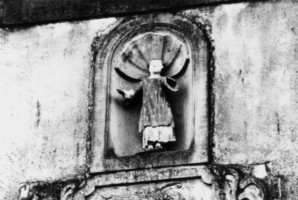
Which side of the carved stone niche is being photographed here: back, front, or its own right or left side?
front

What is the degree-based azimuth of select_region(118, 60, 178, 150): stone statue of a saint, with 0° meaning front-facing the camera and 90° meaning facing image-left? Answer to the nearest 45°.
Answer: approximately 0°
